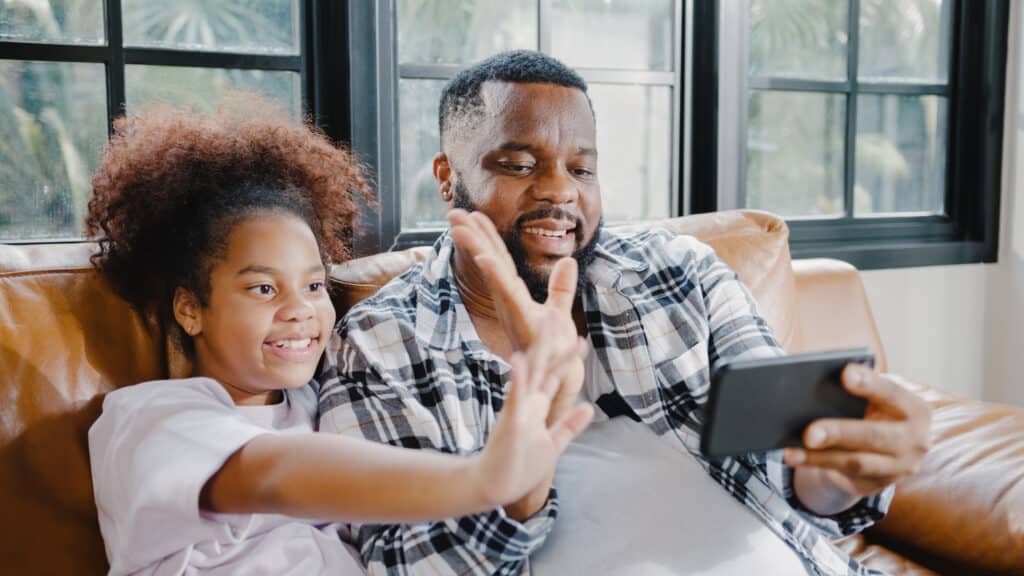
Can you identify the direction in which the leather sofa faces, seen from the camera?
facing the viewer

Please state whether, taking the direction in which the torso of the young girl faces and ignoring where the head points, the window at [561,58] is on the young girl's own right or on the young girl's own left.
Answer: on the young girl's own left

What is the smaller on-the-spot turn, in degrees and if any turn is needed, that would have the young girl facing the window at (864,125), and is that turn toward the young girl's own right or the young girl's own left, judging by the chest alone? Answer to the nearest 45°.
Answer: approximately 90° to the young girl's own left

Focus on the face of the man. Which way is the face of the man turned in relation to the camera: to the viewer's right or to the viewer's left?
to the viewer's right

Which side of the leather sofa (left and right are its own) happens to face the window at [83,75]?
back

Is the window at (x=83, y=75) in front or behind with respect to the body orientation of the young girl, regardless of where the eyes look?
behind

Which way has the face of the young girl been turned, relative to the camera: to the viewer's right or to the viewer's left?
to the viewer's right

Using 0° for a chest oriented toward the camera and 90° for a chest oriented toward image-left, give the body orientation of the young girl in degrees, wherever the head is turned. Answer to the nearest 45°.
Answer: approximately 315°
